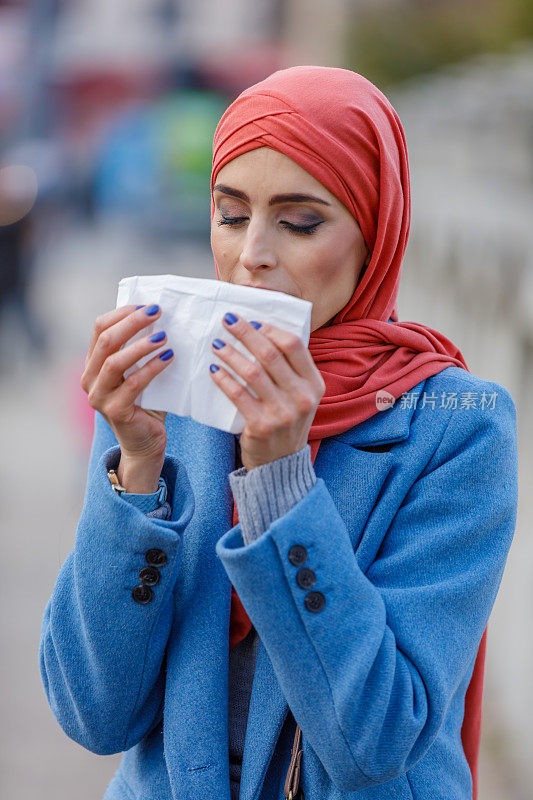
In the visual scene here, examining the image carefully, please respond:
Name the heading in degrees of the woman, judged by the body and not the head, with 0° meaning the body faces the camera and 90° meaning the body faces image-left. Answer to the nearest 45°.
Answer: approximately 45°
